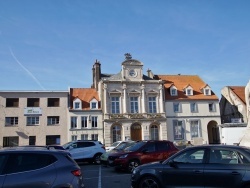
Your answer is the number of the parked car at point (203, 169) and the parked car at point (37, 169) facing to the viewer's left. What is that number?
2

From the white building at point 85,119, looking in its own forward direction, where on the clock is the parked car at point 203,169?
The parked car is roughly at 12 o'clock from the white building.

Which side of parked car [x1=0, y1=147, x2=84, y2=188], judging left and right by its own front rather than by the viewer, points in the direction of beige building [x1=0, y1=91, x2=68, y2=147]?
right

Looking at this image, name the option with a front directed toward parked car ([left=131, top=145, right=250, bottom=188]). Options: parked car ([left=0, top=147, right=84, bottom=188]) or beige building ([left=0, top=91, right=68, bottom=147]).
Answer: the beige building

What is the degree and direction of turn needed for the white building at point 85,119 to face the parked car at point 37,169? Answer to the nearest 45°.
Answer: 0° — it already faces it

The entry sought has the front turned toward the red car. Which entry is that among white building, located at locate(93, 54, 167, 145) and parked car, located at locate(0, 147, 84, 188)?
the white building

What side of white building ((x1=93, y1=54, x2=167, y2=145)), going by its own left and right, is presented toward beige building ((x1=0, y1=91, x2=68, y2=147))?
right

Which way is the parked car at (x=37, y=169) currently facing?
to the viewer's left

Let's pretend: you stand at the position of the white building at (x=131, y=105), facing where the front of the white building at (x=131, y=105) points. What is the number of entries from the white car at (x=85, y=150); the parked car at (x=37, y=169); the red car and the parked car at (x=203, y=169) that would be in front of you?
4

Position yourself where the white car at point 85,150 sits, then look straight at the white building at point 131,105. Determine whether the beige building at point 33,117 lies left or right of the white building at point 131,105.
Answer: left
